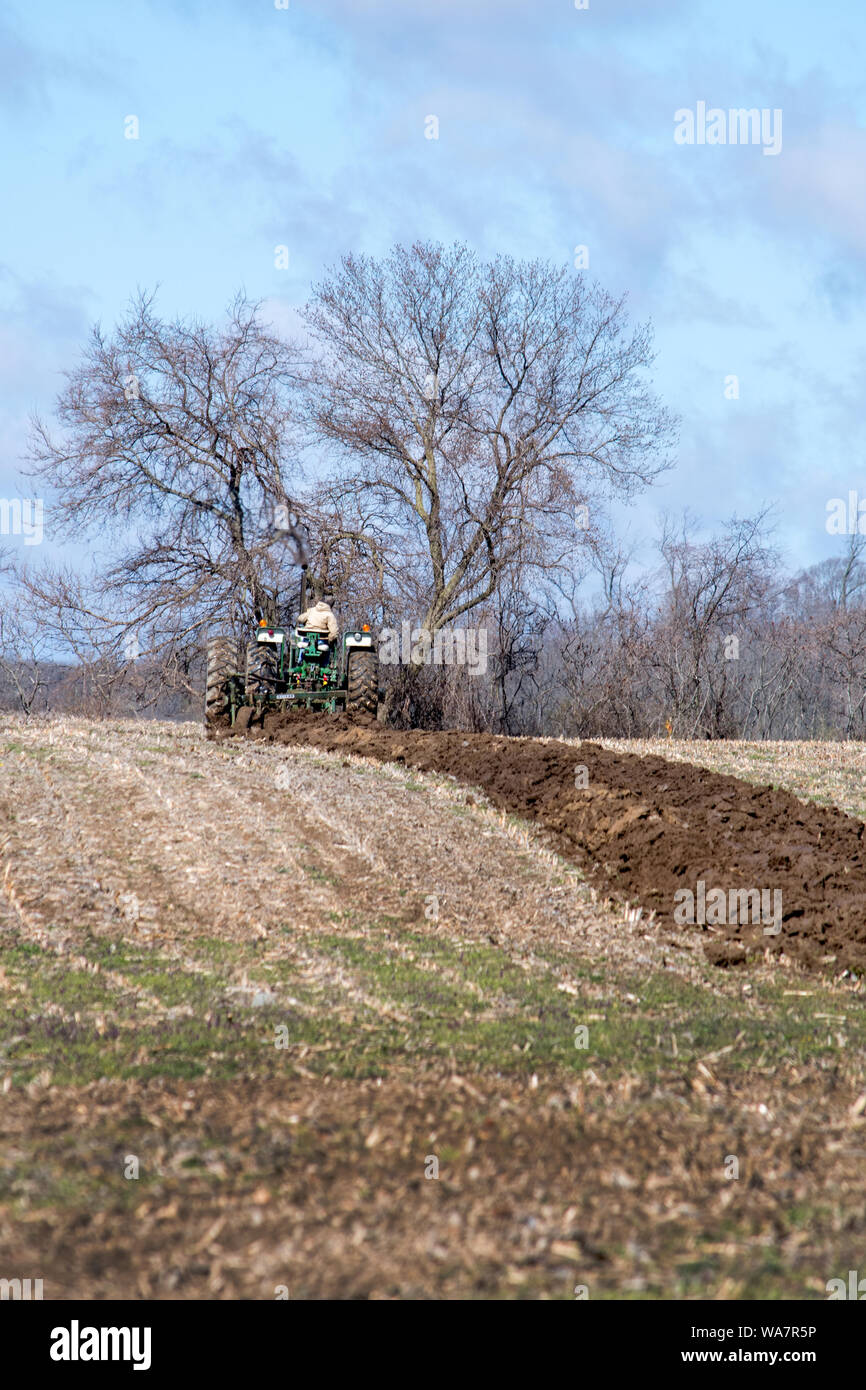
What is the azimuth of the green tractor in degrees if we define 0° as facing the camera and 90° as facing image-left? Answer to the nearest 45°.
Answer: approximately 180°

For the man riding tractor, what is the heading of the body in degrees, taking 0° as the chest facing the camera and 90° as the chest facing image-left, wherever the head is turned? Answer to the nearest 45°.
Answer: approximately 180°
